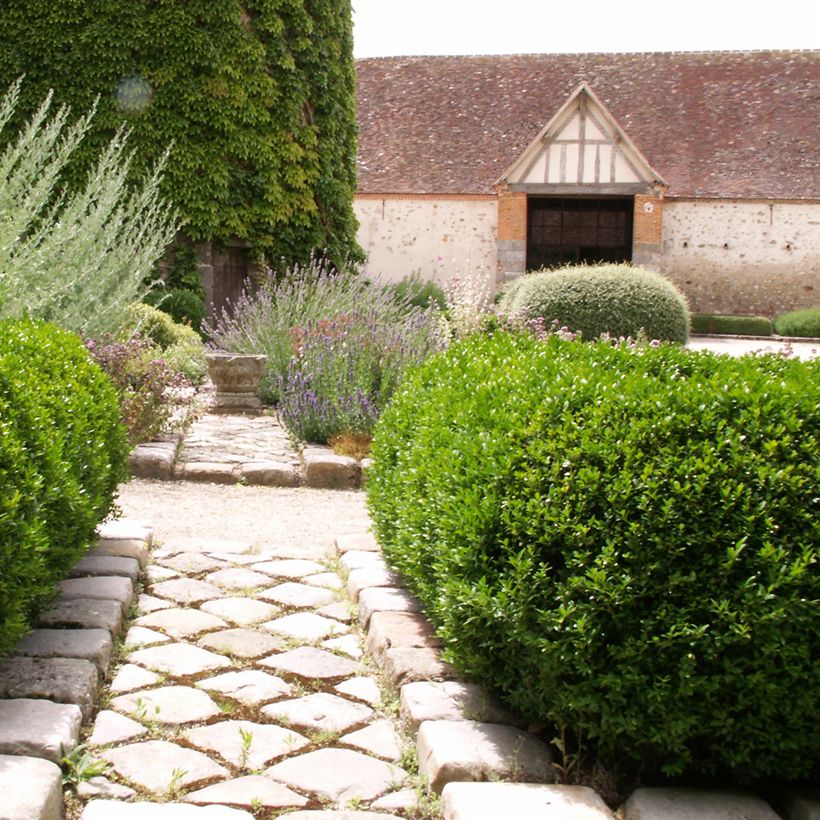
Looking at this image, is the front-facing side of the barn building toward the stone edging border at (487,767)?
yes

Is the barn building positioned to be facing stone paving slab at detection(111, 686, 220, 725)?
yes

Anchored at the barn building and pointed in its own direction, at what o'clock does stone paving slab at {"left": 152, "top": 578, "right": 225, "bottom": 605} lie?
The stone paving slab is roughly at 12 o'clock from the barn building.

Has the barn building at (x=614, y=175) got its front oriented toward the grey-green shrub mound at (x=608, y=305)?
yes

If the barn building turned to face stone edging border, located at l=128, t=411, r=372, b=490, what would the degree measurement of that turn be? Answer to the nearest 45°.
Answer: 0° — it already faces it

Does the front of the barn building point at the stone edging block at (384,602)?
yes

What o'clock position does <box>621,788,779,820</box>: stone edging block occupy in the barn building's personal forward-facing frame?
The stone edging block is roughly at 12 o'clock from the barn building.

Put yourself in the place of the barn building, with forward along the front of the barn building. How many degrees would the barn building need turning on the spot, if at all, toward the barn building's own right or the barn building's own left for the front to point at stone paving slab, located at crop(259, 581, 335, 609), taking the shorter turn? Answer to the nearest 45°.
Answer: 0° — it already faces it

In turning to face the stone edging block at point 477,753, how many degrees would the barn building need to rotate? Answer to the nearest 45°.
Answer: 0° — it already faces it

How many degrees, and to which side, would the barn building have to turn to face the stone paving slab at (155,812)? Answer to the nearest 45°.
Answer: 0° — it already faces it

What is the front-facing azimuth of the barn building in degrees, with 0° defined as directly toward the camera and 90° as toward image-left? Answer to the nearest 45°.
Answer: approximately 0°

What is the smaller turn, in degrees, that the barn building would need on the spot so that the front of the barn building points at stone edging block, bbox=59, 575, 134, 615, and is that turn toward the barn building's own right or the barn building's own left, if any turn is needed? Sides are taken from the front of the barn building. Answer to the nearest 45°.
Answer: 0° — it already faces it
